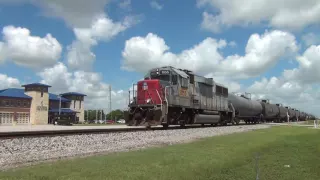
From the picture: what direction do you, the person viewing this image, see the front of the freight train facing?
facing the viewer and to the left of the viewer
